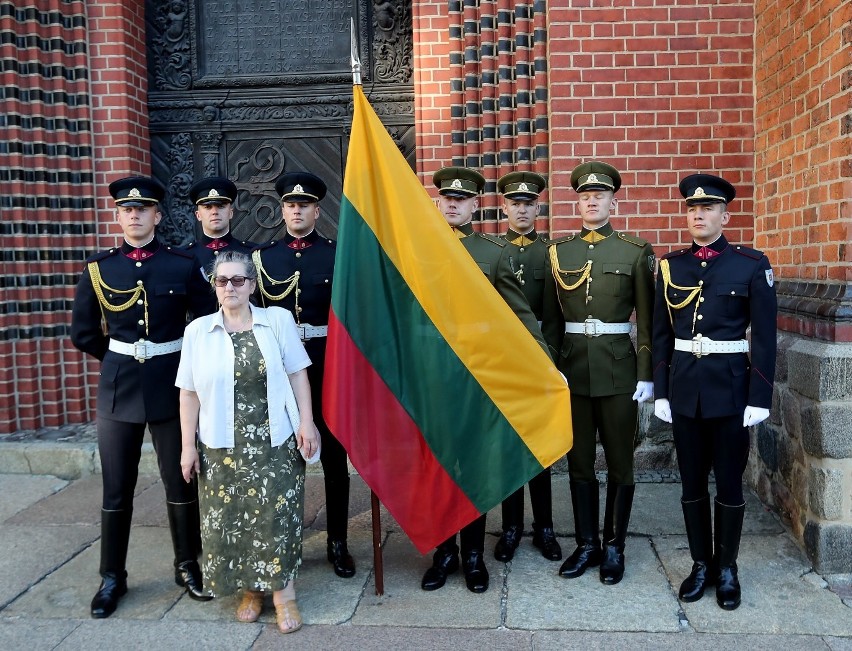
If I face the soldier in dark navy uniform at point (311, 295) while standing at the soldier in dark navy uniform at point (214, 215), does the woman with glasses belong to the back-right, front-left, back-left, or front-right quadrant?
front-right

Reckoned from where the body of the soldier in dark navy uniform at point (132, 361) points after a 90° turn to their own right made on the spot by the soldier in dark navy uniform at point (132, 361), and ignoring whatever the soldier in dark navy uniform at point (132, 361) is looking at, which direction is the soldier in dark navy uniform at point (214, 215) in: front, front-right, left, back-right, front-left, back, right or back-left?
back-right

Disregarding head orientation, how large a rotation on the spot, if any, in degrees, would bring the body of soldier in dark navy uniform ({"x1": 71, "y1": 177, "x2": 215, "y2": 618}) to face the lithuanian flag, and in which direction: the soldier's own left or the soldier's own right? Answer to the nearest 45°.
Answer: approximately 45° to the soldier's own left

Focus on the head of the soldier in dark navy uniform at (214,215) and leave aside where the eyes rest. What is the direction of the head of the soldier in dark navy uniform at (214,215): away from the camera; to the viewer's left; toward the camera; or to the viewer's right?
toward the camera

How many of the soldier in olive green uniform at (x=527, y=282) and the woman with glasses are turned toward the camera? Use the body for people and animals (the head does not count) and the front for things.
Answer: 2

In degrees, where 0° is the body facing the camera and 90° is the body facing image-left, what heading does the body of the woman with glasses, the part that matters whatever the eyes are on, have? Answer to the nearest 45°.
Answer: approximately 0°

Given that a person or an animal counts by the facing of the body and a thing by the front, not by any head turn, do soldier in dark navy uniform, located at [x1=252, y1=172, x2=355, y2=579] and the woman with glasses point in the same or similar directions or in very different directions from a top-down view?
same or similar directions

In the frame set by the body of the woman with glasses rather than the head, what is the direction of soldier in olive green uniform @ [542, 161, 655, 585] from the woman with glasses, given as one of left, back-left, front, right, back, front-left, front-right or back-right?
left

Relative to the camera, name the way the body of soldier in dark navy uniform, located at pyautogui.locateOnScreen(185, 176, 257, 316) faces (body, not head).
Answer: toward the camera

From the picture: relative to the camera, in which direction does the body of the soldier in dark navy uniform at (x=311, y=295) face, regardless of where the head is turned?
toward the camera

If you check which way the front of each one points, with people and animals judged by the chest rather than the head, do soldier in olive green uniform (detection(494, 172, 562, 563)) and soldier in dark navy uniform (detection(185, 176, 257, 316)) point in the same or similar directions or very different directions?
same or similar directions

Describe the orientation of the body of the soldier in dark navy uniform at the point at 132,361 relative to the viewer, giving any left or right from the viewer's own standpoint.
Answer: facing the viewer

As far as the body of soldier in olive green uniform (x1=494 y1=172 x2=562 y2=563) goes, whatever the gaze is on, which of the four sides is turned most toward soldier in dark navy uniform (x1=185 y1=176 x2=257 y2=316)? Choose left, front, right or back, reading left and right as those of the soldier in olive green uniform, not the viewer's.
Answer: right
